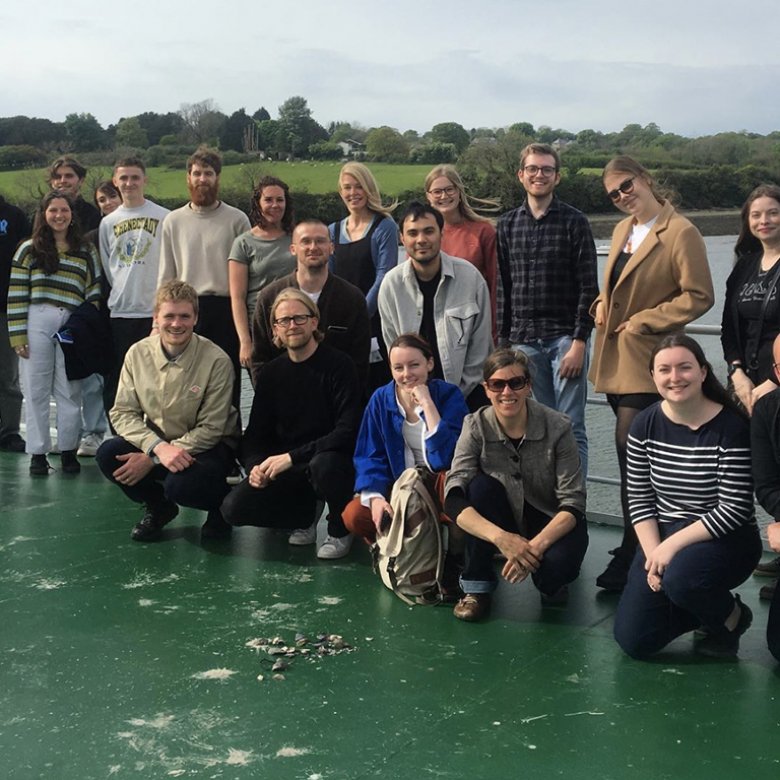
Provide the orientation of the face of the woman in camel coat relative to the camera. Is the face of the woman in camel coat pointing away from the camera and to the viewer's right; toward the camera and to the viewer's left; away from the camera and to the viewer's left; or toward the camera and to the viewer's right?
toward the camera and to the viewer's left

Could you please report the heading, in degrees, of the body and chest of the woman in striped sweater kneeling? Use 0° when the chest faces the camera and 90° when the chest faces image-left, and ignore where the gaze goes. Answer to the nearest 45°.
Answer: approximately 45°

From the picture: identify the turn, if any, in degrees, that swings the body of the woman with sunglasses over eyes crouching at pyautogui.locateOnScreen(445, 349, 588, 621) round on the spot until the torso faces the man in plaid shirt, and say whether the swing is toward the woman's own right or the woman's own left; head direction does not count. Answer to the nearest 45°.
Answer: approximately 180°

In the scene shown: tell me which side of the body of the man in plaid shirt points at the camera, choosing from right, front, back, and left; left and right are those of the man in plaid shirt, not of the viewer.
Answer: front

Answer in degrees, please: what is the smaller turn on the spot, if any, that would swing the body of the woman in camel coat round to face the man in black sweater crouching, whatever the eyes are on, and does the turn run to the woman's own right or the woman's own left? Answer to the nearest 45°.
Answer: approximately 45° to the woman's own right

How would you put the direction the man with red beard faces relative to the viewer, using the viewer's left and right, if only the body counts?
facing the viewer

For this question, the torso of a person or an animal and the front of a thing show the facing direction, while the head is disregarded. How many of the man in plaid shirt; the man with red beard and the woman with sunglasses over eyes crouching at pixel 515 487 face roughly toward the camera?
3

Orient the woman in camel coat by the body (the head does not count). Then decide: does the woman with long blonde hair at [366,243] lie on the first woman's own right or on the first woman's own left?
on the first woman's own right

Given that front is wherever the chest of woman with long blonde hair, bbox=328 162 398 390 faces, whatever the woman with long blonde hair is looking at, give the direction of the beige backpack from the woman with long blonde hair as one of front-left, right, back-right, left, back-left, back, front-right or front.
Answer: front-left

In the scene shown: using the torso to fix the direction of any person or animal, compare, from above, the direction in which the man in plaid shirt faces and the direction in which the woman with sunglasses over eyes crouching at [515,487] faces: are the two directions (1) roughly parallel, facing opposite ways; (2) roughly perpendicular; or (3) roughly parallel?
roughly parallel

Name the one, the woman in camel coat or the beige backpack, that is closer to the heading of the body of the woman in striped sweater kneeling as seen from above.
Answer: the beige backpack

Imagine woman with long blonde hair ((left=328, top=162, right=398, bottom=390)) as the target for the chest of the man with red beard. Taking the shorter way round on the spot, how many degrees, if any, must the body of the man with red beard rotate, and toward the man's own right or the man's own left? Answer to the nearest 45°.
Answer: approximately 45° to the man's own left

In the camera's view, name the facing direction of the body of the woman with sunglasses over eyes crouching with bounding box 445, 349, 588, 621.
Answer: toward the camera
